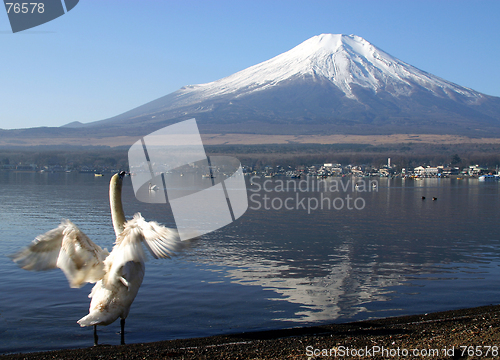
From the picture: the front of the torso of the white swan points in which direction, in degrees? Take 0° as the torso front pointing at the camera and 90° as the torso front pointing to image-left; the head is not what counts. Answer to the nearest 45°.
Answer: approximately 225°
